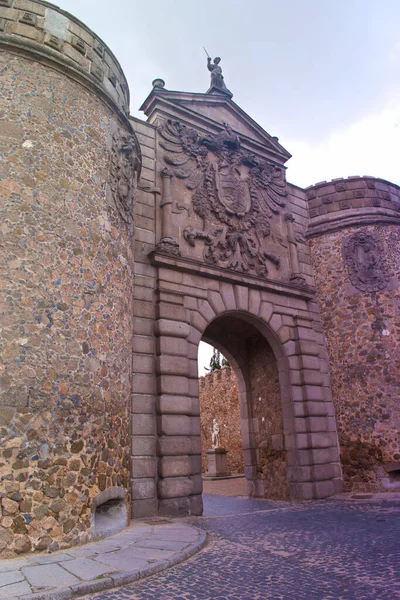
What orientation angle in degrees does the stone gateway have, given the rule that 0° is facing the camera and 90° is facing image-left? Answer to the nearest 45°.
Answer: approximately 315°

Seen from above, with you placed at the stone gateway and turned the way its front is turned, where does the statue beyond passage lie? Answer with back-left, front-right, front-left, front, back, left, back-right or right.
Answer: back-left

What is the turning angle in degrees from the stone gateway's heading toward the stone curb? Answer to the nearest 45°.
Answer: approximately 45° to its right

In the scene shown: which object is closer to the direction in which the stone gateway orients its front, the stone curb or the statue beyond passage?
the stone curb
